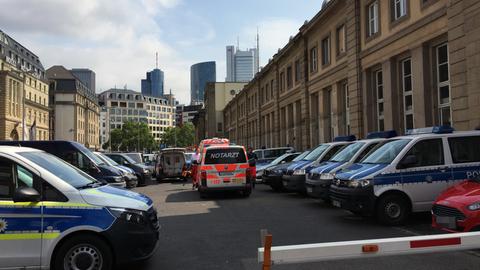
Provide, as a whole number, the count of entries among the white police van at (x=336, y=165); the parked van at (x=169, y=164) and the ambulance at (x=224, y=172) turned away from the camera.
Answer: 2

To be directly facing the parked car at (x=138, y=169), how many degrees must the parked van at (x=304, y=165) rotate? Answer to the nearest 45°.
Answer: approximately 90° to its right

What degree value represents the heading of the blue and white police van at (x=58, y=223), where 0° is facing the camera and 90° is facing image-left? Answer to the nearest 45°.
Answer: approximately 270°

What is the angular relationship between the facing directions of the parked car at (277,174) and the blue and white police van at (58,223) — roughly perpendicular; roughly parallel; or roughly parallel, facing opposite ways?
roughly parallel, facing opposite ways

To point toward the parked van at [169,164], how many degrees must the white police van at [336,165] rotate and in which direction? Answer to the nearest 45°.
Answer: approximately 90° to its right

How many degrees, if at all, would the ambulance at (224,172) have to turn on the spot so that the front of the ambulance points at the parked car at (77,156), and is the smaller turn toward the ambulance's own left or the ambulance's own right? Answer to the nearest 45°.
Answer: approximately 90° to the ambulance's own left

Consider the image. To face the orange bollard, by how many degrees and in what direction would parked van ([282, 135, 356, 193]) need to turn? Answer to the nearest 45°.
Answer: approximately 45° to its left

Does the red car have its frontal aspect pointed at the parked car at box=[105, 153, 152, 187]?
no

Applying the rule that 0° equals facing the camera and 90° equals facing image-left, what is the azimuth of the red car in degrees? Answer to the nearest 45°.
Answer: approximately 45°

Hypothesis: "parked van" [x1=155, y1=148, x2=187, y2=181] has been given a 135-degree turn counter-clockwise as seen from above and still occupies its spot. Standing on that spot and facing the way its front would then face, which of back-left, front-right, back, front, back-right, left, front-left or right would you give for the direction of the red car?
front-left

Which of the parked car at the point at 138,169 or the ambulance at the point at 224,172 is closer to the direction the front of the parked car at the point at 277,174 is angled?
the ambulance

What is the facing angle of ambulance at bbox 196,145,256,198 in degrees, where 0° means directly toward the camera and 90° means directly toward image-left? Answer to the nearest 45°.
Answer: approximately 180°

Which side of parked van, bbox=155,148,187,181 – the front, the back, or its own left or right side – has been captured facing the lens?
back

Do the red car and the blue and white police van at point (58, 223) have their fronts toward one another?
yes

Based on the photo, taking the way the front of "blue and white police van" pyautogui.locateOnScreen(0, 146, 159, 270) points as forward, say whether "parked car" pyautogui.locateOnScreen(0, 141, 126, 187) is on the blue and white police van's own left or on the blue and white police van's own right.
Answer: on the blue and white police van's own left

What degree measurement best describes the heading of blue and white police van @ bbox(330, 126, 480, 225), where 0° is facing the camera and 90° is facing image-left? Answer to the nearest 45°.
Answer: approximately 45°
